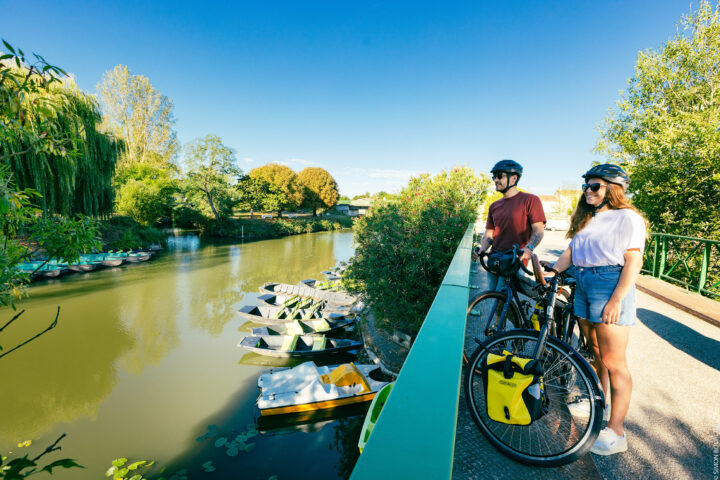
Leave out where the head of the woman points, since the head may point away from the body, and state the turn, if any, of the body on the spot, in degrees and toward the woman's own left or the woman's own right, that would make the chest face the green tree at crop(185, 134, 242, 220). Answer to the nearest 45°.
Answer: approximately 90° to the woman's own right

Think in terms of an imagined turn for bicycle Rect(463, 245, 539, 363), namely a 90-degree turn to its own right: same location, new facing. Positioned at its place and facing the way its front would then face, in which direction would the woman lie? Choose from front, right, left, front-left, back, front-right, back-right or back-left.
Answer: back

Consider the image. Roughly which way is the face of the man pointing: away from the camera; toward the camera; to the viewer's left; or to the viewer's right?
to the viewer's left
